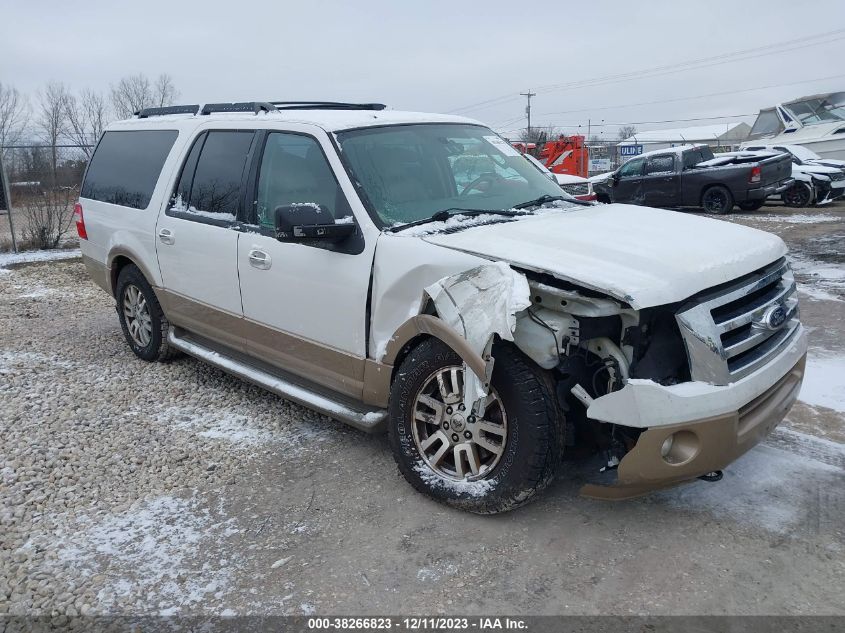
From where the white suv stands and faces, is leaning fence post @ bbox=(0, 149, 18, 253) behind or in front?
behind

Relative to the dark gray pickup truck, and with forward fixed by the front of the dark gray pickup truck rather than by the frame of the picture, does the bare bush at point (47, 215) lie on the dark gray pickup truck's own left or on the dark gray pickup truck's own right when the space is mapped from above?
on the dark gray pickup truck's own left

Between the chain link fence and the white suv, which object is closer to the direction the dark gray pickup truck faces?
the chain link fence

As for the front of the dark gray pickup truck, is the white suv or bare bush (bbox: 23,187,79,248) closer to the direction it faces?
the bare bush

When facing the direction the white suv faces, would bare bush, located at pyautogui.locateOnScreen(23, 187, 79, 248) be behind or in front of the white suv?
behind

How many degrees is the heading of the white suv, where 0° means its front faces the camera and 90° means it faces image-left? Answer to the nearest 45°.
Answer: approximately 315°

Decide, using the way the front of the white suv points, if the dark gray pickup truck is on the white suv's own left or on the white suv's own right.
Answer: on the white suv's own left

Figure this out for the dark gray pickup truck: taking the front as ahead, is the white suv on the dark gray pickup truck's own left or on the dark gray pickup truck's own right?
on the dark gray pickup truck's own left

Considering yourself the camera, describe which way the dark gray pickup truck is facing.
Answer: facing away from the viewer and to the left of the viewer

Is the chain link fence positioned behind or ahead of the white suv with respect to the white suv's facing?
behind

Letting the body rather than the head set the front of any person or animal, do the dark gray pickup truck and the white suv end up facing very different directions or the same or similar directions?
very different directions
